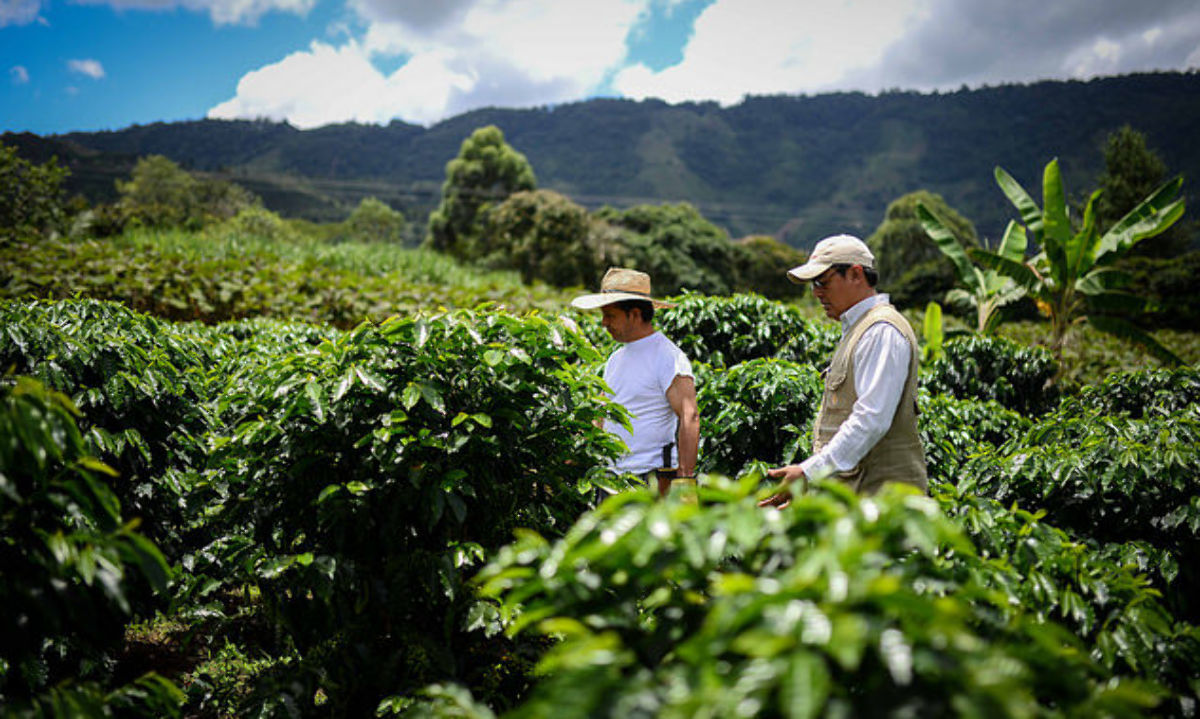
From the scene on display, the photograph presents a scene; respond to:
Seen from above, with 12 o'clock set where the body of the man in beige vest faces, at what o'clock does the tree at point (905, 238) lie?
The tree is roughly at 3 o'clock from the man in beige vest.

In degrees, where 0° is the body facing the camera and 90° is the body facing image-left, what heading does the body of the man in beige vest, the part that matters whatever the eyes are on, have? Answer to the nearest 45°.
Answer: approximately 90°

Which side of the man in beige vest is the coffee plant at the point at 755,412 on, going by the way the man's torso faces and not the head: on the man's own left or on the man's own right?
on the man's own right

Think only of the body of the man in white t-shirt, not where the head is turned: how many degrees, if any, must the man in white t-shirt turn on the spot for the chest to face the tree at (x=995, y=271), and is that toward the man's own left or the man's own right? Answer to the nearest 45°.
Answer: approximately 180°

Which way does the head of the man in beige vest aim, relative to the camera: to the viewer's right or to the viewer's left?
to the viewer's left

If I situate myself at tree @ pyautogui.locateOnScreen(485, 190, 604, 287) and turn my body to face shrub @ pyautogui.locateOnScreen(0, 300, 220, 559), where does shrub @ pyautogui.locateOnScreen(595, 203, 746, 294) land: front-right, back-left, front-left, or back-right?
back-left

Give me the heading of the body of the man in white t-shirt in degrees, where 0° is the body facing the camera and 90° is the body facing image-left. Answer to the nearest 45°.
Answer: approximately 45°

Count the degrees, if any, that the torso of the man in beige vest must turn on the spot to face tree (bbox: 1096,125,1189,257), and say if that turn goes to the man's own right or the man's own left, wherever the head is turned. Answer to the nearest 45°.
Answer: approximately 90° to the man's own right
